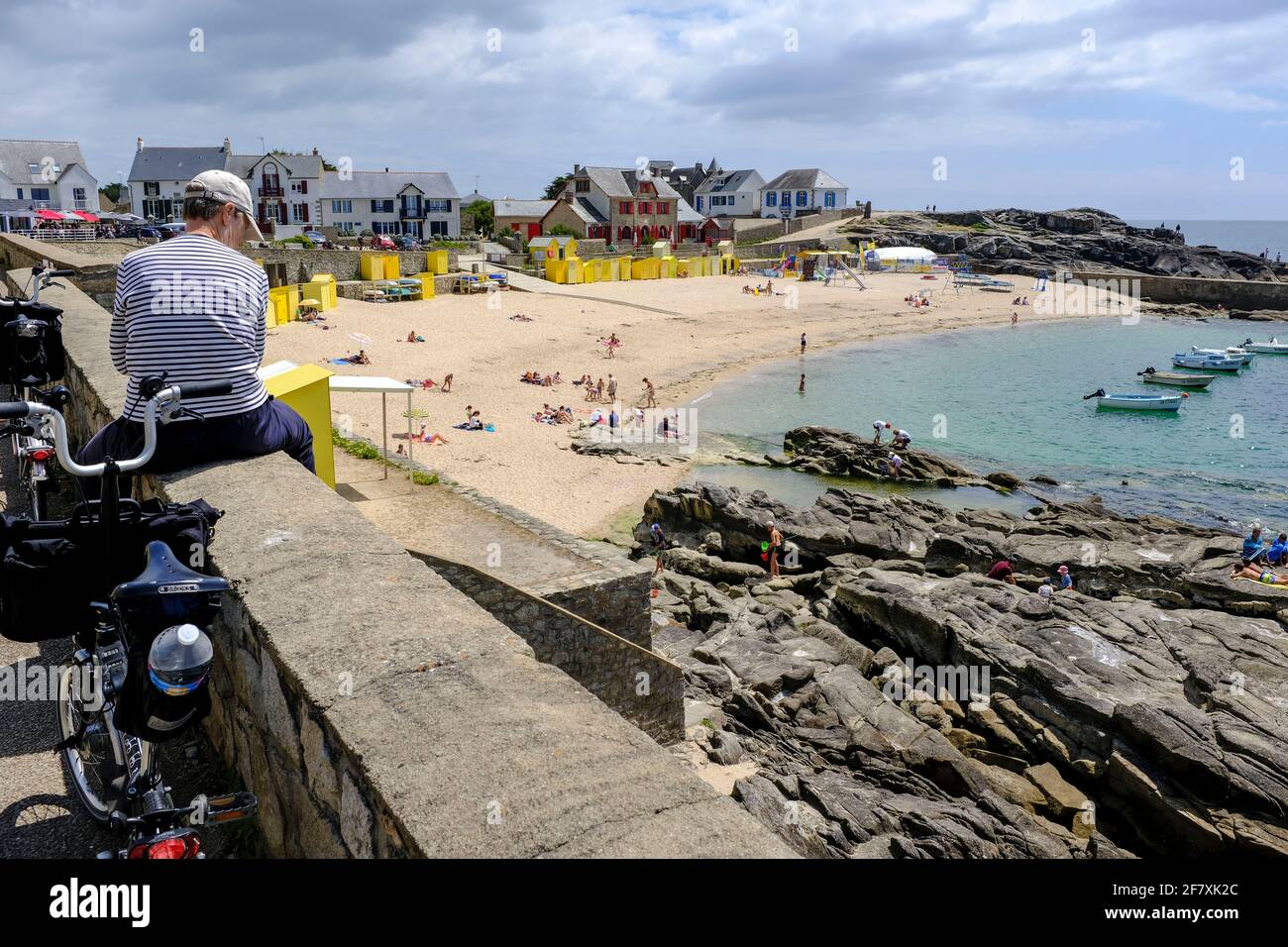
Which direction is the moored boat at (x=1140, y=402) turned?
to the viewer's right

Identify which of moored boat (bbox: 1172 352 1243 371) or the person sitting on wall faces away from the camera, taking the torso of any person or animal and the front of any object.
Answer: the person sitting on wall

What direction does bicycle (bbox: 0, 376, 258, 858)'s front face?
away from the camera

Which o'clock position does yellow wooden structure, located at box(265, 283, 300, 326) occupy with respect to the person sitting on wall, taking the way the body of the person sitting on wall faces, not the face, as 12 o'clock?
The yellow wooden structure is roughly at 12 o'clock from the person sitting on wall.

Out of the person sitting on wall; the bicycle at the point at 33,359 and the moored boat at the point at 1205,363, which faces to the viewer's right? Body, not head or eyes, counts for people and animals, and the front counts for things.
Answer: the moored boat

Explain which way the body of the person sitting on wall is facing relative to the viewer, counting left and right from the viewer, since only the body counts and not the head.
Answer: facing away from the viewer

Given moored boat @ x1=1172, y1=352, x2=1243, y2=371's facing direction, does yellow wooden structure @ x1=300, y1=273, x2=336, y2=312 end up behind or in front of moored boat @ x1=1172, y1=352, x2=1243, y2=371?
behind

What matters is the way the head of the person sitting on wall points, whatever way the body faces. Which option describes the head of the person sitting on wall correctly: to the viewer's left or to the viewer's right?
to the viewer's right
